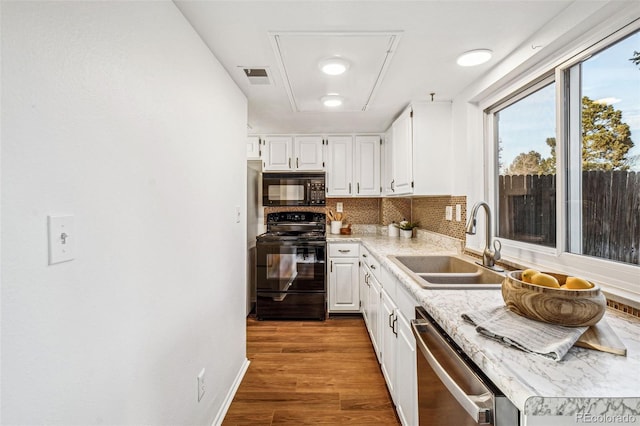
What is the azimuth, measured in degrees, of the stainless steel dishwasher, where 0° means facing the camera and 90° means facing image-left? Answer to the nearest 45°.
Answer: approximately 45°

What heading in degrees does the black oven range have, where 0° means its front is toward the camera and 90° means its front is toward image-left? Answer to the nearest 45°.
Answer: approximately 0°

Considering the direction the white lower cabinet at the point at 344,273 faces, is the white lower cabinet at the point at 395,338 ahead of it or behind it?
ahead

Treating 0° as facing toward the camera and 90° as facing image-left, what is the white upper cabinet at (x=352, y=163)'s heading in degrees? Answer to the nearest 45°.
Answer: approximately 0°

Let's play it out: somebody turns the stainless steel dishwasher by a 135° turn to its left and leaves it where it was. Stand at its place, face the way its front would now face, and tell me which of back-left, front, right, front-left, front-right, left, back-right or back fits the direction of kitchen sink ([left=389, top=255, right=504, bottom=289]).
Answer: left

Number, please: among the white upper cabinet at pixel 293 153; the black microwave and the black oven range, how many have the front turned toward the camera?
3

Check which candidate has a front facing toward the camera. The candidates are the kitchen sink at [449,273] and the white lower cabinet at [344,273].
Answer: the white lower cabinet

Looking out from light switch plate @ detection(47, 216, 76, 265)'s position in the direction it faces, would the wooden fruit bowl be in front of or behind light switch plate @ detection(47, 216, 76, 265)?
in front

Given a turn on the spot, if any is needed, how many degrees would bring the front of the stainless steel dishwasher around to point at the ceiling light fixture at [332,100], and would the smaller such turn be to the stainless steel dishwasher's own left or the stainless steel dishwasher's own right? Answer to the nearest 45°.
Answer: approximately 90° to the stainless steel dishwasher's own right

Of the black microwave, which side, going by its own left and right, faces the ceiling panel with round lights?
front

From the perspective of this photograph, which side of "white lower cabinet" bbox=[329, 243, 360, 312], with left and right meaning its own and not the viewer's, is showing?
front

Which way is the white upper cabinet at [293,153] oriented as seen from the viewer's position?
toward the camera

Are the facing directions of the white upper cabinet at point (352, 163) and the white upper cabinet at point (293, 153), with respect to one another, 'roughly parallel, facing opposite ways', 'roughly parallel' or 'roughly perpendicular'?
roughly parallel

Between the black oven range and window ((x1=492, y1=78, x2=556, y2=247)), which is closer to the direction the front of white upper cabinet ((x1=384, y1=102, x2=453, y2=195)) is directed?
the black oven range

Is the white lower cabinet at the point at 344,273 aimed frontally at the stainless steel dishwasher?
yes
